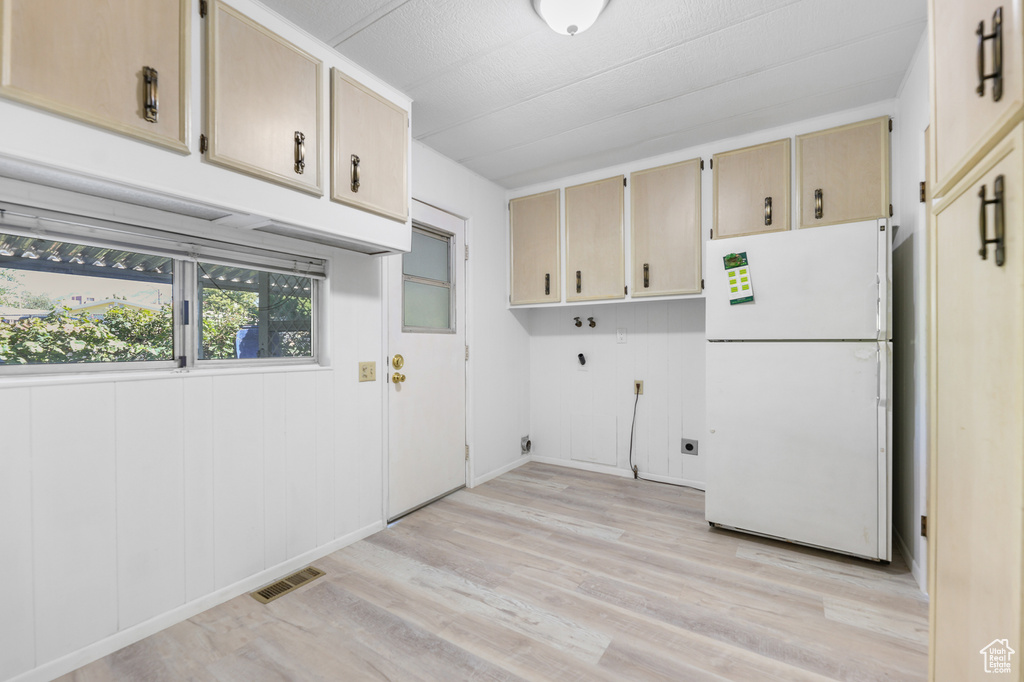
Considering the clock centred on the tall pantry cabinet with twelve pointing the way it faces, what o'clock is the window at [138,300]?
The window is roughly at 11 o'clock from the tall pantry cabinet.

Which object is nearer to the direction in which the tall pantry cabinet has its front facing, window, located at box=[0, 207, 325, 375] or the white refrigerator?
the window

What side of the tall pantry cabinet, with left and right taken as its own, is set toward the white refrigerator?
right

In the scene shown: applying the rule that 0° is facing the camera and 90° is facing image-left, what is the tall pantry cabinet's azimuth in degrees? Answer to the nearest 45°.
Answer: approximately 90°
